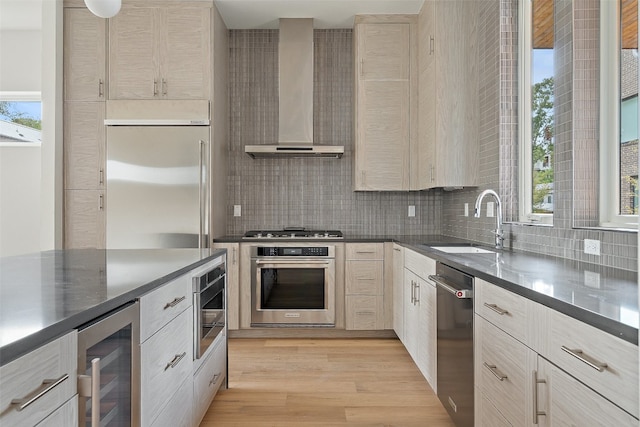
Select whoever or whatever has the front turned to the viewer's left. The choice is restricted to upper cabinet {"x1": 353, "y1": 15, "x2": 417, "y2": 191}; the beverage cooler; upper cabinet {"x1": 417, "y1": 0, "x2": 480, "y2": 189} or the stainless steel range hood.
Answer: upper cabinet {"x1": 417, "y1": 0, "x2": 480, "y2": 189}

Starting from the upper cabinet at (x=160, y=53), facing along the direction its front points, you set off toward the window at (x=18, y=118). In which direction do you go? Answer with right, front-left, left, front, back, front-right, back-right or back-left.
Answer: back-right

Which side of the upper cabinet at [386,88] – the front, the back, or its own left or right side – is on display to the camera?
front

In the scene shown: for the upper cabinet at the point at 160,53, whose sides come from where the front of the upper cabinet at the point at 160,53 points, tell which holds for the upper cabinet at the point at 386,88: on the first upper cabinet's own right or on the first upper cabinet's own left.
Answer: on the first upper cabinet's own left

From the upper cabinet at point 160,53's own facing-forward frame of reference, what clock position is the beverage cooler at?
The beverage cooler is roughly at 12 o'clock from the upper cabinet.

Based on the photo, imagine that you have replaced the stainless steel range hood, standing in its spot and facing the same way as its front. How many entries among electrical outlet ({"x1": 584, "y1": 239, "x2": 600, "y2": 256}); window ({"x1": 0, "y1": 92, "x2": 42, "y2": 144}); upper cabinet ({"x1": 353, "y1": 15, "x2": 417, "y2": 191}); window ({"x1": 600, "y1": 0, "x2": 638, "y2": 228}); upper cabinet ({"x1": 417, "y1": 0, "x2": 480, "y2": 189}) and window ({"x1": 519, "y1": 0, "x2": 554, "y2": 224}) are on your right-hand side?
1

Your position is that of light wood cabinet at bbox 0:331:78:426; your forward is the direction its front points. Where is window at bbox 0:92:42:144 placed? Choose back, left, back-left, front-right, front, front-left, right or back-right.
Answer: back-left

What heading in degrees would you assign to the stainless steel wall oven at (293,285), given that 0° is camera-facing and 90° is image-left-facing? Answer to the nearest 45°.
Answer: approximately 0°

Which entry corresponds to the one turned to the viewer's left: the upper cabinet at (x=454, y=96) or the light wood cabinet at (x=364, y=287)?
the upper cabinet

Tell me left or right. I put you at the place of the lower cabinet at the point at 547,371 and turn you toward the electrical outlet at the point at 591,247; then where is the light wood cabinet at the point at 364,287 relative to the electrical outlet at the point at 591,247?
left

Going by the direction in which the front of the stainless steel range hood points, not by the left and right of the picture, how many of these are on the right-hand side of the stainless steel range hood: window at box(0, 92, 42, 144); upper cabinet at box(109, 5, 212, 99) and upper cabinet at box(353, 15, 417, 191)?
2

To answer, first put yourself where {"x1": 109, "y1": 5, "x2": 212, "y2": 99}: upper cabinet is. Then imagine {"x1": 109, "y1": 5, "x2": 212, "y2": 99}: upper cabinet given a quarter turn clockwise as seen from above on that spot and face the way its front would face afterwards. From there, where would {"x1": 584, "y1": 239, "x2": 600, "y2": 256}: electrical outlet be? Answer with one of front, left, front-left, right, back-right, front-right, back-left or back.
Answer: back-left

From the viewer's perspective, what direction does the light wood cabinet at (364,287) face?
toward the camera

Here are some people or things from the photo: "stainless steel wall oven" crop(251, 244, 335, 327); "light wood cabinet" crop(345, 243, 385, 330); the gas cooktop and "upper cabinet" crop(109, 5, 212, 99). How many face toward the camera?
4

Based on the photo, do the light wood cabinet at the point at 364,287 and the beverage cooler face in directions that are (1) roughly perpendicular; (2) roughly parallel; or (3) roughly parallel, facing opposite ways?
roughly perpendicular

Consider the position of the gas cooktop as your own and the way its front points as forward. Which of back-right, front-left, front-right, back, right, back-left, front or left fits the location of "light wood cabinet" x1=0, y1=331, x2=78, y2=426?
front

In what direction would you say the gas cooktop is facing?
toward the camera

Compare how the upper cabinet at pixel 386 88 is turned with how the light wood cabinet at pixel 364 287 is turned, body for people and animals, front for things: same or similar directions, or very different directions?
same or similar directions

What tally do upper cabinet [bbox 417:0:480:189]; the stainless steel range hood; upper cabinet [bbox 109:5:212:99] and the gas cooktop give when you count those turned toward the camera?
3
